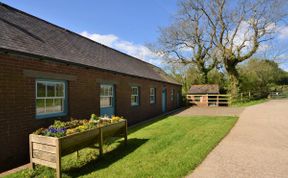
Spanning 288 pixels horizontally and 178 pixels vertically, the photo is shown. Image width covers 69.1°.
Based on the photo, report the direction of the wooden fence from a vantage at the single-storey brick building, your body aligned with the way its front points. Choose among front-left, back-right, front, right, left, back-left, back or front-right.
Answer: left

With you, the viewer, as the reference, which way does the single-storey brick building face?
facing the viewer and to the right of the viewer

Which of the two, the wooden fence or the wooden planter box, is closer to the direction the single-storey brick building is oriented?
the wooden planter box
